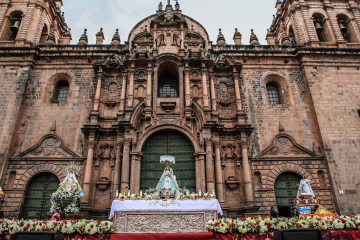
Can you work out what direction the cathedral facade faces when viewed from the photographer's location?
facing the viewer

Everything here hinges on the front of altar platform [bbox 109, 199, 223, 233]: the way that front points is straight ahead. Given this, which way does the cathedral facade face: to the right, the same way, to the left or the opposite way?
the same way

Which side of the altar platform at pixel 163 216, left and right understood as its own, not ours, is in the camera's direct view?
front

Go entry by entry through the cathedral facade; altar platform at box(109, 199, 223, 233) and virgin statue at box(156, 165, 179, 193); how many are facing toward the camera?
3

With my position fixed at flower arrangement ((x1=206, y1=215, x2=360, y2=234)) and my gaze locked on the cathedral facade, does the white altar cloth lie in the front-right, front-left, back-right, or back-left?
front-left

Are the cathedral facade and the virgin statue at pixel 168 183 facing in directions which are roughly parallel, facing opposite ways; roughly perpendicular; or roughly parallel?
roughly parallel

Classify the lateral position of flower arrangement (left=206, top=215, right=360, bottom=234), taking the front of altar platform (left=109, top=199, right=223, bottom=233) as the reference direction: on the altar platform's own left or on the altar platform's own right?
on the altar platform's own left
